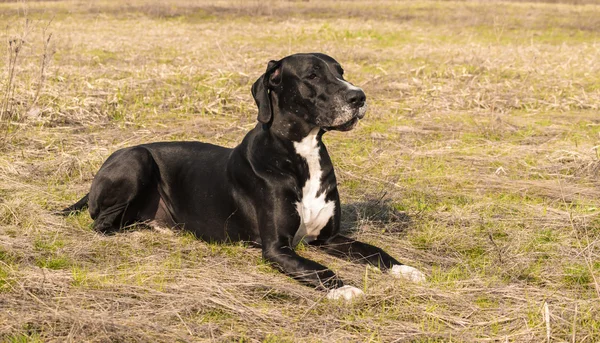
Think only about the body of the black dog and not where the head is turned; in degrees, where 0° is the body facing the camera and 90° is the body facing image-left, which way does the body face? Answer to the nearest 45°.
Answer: approximately 315°
